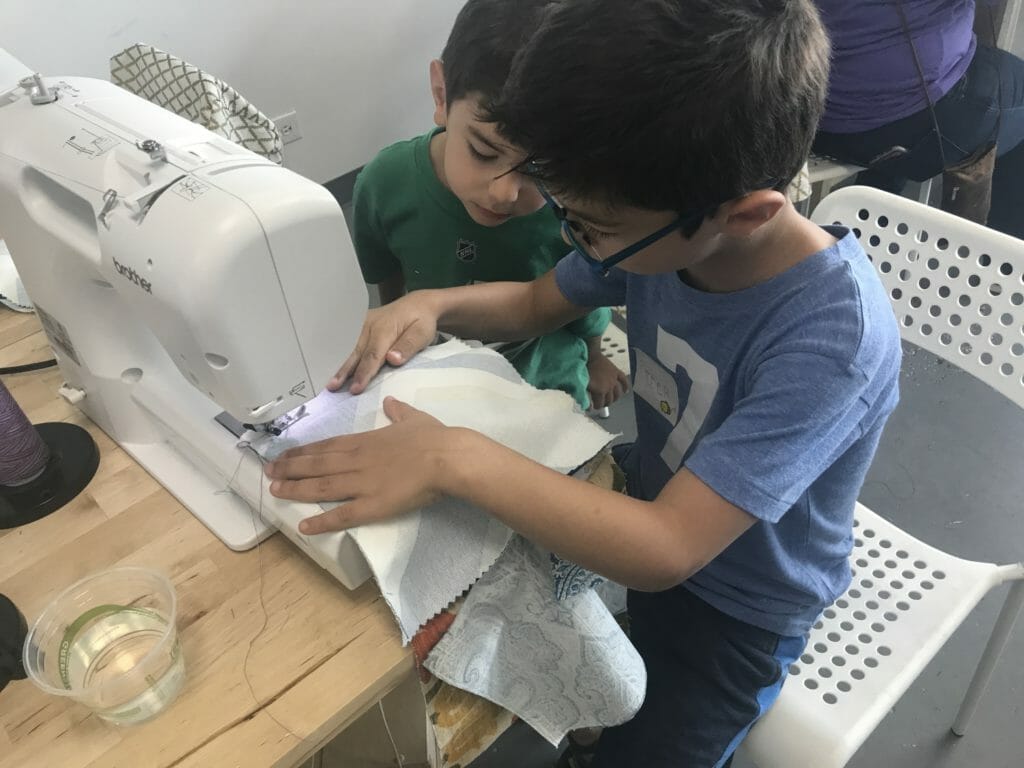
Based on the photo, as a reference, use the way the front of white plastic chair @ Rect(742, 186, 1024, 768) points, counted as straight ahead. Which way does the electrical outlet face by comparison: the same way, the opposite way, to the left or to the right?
to the left

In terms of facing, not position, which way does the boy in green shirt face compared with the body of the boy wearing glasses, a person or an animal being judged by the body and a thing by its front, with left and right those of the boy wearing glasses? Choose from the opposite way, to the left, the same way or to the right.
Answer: to the left

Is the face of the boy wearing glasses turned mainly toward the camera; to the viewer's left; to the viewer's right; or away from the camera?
to the viewer's left

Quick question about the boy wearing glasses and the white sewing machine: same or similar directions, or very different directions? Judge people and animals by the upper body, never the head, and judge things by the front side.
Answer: very different directions

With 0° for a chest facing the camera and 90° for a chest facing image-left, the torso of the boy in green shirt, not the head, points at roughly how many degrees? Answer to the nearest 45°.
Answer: approximately 315°

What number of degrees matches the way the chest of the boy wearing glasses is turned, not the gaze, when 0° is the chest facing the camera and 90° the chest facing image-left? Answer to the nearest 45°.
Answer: approximately 45°

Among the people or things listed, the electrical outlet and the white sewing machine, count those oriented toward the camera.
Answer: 1
